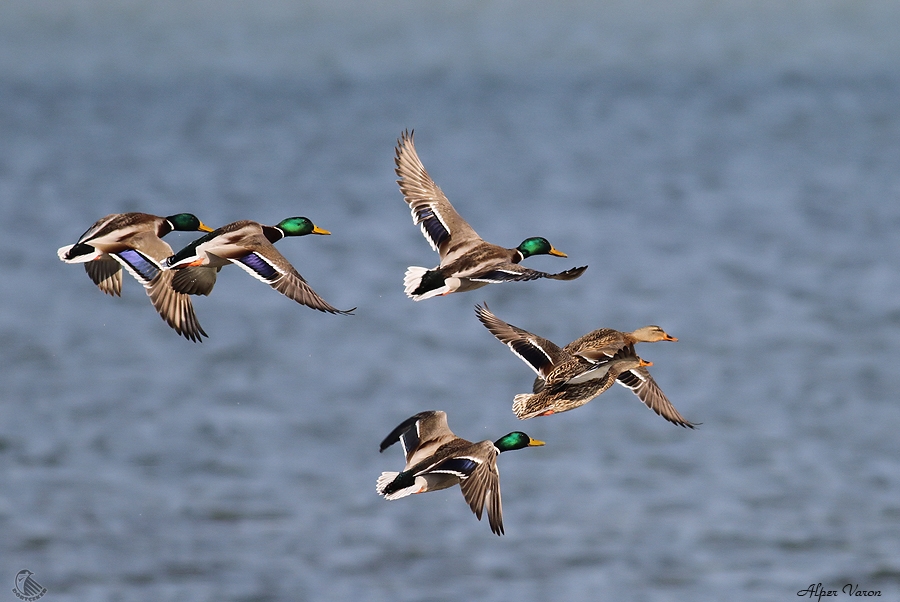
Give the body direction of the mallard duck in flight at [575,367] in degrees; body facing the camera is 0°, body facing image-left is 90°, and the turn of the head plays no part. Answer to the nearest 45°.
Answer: approximately 270°

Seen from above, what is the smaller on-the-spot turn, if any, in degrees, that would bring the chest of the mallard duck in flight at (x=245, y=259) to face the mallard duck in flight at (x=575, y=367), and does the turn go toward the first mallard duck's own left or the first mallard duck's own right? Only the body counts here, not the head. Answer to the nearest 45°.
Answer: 0° — it already faces it

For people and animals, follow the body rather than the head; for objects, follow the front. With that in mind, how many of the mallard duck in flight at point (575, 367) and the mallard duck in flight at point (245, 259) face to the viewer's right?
2

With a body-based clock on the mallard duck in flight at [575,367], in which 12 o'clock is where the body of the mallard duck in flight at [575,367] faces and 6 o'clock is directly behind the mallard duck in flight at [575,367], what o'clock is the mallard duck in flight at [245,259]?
the mallard duck in flight at [245,259] is roughly at 5 o'clock from the mallard duck in flight at [575,367].

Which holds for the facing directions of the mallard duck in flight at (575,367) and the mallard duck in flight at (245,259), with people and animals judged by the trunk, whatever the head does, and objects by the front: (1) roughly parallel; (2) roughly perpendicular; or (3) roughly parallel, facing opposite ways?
roughly parallel

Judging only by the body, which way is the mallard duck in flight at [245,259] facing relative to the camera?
to the viewer's right

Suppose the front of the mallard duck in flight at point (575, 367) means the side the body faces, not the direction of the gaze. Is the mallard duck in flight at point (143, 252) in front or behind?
behind
